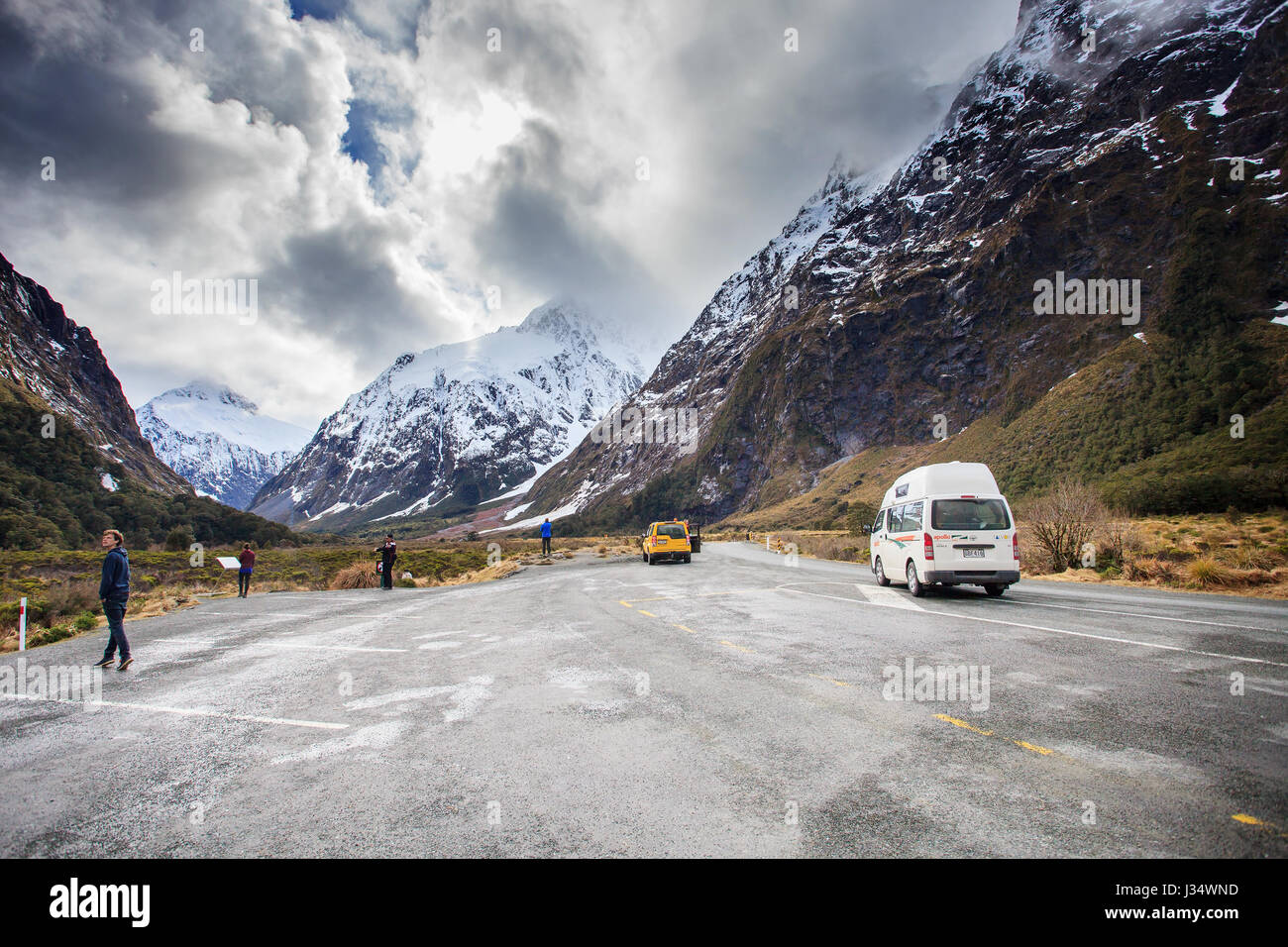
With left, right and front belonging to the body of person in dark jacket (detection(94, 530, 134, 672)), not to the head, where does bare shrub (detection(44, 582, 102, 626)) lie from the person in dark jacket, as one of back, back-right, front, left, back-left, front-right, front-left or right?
right

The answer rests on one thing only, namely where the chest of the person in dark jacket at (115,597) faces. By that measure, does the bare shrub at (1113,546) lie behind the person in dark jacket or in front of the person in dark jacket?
behind

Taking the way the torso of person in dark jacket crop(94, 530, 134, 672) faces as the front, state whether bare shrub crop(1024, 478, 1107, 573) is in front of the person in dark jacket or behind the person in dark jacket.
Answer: behind
